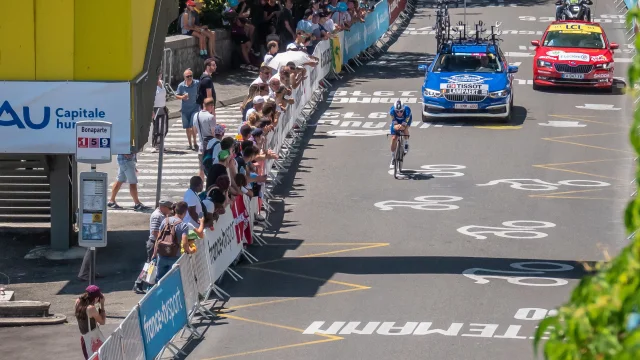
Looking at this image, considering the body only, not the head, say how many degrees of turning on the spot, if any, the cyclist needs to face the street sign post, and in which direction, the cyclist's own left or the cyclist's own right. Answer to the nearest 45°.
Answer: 0° — they already face it

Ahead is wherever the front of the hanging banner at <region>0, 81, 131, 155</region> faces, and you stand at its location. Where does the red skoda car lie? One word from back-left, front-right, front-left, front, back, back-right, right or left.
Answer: back-left

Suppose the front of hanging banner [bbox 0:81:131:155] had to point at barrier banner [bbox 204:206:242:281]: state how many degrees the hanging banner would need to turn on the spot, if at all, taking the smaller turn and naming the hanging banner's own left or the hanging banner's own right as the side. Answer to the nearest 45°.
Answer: approximately 45° to the hanging banner's own left

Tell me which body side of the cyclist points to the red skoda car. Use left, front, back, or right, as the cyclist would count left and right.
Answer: back

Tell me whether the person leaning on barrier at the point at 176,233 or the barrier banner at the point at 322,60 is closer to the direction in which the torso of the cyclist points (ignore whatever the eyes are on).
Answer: the person leaning on barrier

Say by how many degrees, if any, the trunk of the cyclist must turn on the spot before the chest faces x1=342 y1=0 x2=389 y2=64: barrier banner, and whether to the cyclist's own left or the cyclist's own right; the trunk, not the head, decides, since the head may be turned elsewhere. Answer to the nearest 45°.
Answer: approximately 180°

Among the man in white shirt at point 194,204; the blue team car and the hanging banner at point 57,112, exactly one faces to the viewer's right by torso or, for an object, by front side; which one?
the man in white shirt

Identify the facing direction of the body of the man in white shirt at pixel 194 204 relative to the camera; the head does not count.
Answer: to the viewer's right

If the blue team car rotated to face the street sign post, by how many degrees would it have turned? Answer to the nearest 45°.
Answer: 0° — it already faces it

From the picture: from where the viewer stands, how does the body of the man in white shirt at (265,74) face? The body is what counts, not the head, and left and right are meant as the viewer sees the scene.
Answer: facing to the right of the viewer
